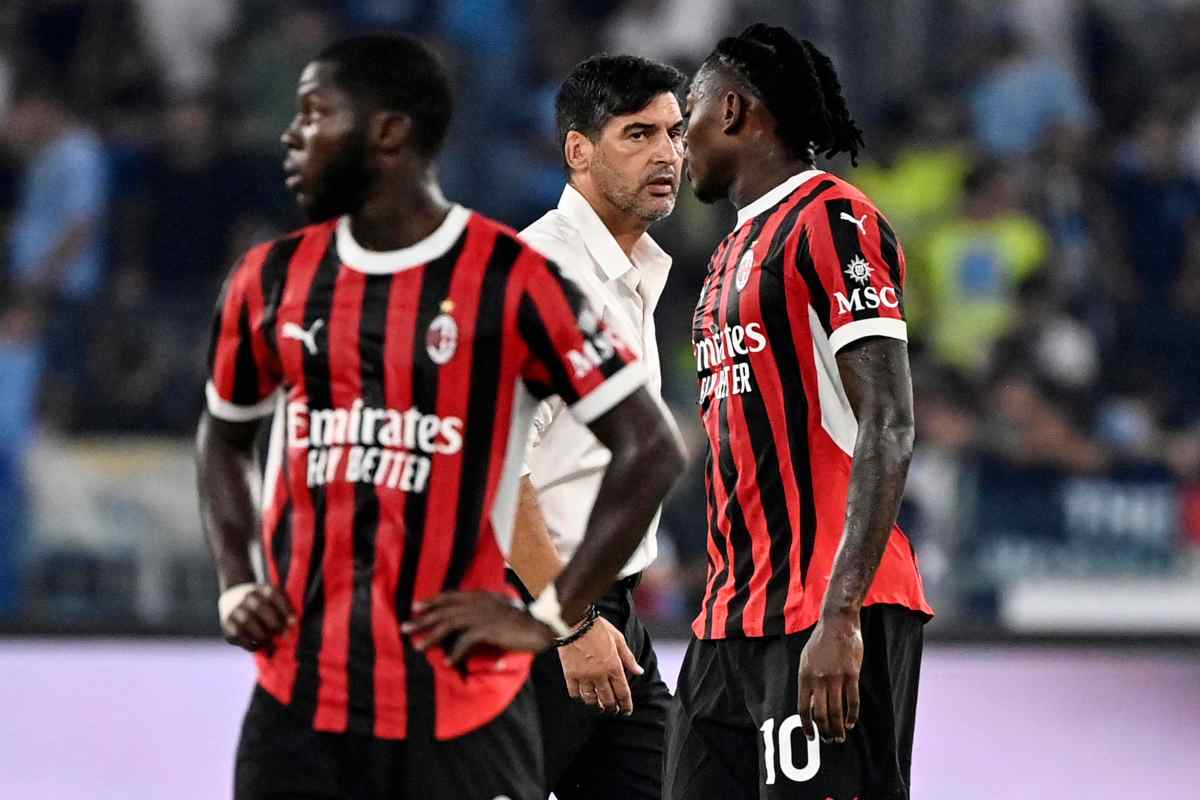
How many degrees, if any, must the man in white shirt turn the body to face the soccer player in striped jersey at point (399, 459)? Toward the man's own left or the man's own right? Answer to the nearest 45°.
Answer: approximately 45° to the man's own right

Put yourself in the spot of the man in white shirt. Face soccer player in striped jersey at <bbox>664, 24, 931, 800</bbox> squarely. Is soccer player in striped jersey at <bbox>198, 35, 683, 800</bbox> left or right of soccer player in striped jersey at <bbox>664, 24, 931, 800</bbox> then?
right

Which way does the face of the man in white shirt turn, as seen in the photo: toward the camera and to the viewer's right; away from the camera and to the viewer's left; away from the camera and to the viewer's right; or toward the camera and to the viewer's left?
toward the camera and to the viewer's right

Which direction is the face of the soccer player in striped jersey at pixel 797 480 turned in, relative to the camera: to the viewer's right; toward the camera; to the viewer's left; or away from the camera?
to the viewer's left

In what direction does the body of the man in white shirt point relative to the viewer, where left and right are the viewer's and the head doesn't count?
facing the viewer and to the right of the viewer

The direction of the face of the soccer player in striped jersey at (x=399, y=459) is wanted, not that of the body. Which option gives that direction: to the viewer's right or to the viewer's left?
to the viewer's left
